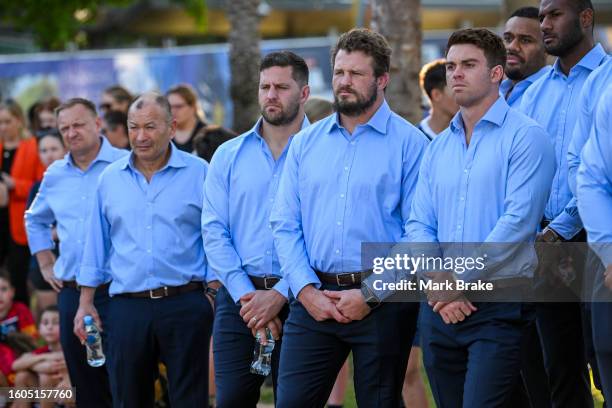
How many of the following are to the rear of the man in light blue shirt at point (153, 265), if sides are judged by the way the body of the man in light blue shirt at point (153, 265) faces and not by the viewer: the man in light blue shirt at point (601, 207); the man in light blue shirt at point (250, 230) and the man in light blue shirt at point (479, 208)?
0

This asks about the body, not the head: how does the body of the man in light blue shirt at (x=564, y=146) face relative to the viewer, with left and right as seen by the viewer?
facing the viewer and to the left of the viewer

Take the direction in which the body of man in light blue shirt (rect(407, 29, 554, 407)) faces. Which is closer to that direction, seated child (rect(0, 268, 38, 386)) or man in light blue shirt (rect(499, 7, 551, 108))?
the seated child

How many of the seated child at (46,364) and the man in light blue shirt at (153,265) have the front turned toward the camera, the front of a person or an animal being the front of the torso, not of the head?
2

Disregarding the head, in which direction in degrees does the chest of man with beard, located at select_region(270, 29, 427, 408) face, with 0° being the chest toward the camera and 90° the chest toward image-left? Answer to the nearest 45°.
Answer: approximately 45°

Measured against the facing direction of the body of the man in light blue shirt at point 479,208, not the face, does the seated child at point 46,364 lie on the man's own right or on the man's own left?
on the man's own right

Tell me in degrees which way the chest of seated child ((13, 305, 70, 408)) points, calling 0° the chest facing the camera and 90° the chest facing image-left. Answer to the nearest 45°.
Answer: approximately 0°

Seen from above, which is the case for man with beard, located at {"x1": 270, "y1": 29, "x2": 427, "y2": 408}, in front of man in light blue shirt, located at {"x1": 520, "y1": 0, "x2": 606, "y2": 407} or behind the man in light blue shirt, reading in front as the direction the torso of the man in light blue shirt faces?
in front

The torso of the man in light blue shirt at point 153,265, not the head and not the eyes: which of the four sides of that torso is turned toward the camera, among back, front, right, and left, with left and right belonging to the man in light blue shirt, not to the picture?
front

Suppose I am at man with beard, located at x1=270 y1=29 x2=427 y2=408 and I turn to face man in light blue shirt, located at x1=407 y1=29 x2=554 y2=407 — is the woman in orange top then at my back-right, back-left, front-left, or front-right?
back-left

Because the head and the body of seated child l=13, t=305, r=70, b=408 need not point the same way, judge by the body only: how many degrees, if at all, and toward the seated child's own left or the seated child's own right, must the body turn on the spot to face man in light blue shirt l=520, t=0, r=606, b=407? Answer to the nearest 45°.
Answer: approximately 45° to the seated child's own left

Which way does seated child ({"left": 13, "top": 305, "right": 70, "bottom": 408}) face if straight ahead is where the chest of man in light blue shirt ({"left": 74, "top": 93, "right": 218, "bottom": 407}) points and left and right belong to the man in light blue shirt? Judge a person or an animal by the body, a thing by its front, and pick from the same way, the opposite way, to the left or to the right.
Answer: the same way

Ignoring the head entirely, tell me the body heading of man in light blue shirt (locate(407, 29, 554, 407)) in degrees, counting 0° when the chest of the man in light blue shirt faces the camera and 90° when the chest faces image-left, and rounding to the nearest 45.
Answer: approximately 45°

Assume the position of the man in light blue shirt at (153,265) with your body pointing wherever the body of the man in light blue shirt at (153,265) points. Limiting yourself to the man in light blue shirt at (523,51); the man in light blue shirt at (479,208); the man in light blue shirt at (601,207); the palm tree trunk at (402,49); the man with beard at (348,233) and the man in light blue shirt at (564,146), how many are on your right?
0
